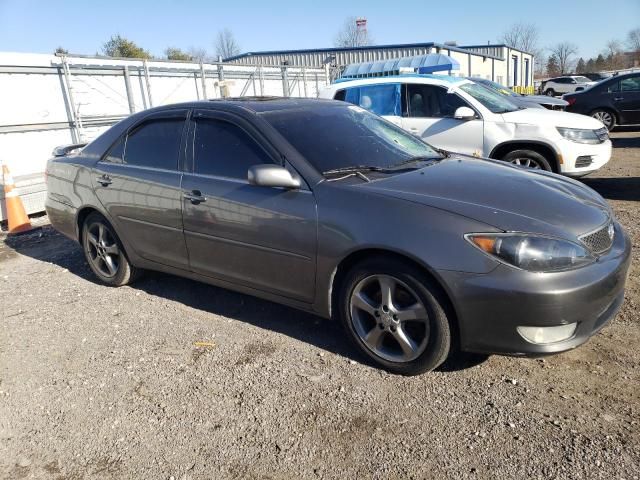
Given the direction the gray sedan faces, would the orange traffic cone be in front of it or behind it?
behind

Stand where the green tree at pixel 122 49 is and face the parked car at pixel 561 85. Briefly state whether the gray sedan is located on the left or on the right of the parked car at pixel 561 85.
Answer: right

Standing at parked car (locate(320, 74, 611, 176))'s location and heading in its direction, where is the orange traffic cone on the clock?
The orange traffic cone is roughly at 4 o'clock from the parked car.

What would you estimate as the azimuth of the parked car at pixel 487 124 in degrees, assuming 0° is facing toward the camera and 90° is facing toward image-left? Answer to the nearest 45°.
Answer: approximately 315°

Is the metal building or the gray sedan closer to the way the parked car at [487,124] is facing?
the gray sedan

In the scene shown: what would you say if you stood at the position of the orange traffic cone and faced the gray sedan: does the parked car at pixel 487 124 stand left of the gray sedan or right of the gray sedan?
left

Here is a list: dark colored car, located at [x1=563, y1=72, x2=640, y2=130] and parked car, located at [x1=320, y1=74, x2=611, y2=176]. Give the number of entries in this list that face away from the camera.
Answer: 0

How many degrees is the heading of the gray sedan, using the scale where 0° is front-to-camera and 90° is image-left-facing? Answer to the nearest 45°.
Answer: approximately 315°

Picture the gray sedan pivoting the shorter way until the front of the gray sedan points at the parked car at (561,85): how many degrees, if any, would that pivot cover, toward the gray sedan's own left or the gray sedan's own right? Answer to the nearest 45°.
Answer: approximately 90° to the gray sedan's own left
